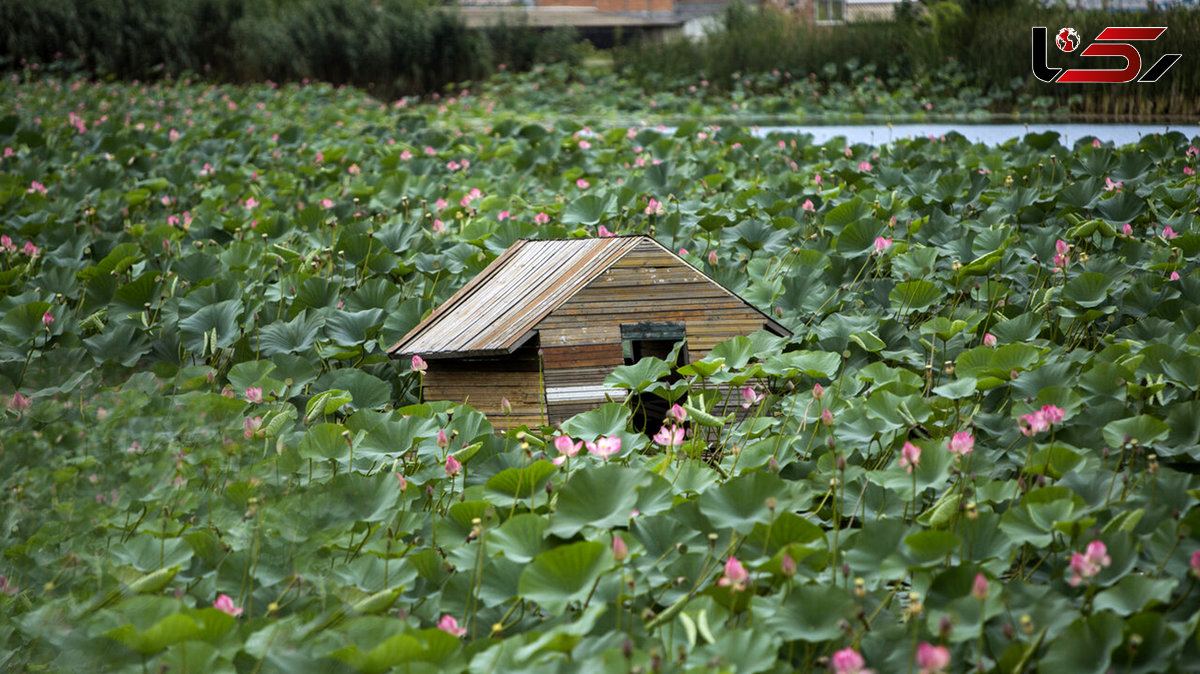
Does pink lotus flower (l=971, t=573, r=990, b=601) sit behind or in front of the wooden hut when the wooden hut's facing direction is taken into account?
in front

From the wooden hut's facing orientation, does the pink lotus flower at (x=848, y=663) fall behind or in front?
in front

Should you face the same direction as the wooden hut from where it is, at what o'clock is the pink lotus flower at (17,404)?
The pink lotus flower is roughly at 4 o'clock from the wooden hut.

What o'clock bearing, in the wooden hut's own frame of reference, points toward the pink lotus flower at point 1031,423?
The pink lotus flower is roughly at 12 o'clock from the wooden hut.

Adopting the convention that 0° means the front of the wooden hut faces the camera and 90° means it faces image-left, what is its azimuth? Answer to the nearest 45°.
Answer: approximately 315°

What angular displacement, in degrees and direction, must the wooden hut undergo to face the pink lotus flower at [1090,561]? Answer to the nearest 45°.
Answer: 0° — it already faces it

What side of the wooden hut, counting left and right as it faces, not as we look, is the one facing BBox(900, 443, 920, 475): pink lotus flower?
front

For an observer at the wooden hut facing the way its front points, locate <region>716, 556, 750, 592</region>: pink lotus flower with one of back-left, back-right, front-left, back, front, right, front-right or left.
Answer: front-right

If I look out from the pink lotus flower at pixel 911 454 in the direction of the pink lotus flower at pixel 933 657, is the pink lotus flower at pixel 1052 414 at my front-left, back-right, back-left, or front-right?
back-left
